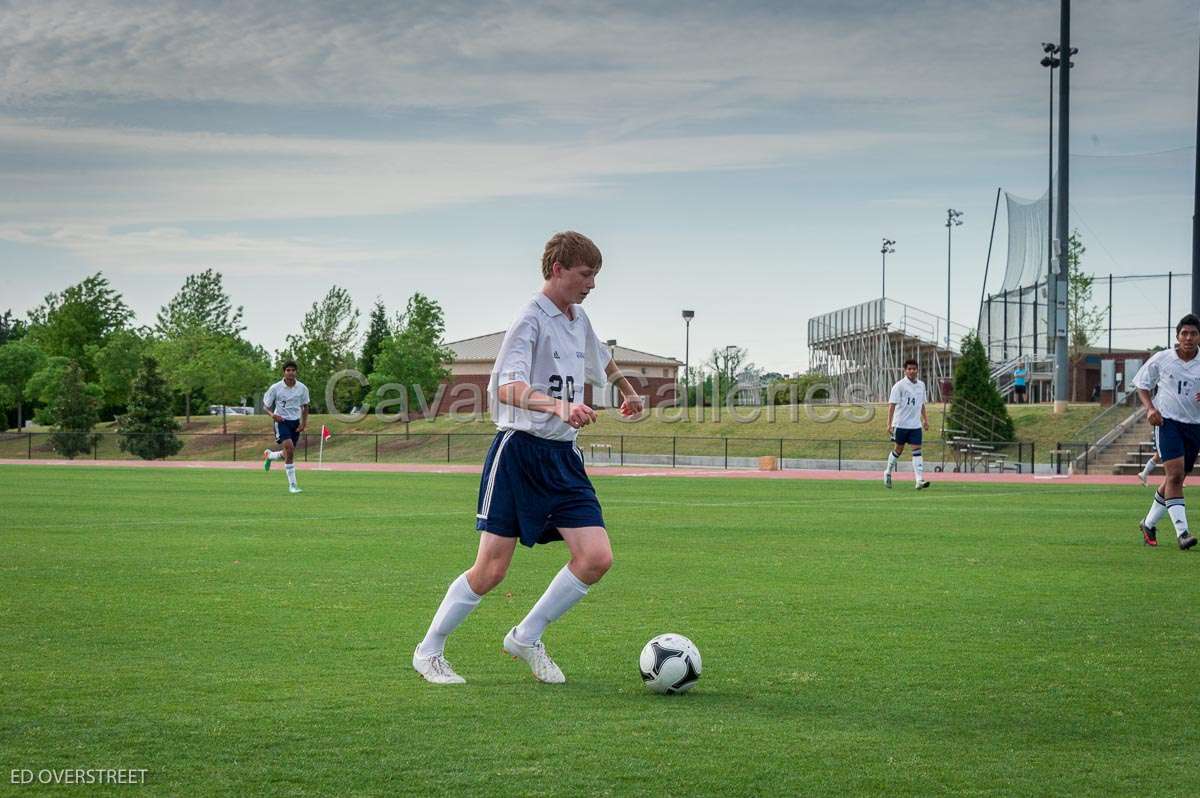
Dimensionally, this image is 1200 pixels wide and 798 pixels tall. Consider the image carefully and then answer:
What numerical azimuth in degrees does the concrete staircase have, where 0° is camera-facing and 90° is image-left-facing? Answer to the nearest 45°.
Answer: approximately 45°

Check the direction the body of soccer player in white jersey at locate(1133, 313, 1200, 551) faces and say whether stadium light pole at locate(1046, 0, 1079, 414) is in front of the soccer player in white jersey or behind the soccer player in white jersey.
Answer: behind

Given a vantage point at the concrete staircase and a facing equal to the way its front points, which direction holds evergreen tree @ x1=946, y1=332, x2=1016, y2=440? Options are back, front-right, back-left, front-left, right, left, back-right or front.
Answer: right

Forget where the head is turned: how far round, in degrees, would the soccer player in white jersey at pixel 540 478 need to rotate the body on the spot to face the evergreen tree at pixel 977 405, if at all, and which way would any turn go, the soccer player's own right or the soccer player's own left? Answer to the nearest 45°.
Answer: approximately 90° to the soccer player's own left

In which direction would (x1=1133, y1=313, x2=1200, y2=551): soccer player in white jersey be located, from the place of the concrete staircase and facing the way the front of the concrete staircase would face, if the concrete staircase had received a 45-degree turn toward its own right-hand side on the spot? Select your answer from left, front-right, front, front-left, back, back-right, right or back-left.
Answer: left

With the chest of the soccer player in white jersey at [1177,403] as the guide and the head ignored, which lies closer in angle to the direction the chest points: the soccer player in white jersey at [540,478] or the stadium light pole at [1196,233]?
the soccer player in white jersey

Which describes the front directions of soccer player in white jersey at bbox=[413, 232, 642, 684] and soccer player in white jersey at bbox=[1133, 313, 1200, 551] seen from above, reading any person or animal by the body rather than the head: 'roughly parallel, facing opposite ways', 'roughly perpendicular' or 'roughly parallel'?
roughly perpendicular

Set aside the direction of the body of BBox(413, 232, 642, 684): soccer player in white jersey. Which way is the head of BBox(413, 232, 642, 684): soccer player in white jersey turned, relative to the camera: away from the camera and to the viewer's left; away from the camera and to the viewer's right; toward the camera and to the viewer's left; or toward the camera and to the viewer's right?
toward the camera and to the viewer's right

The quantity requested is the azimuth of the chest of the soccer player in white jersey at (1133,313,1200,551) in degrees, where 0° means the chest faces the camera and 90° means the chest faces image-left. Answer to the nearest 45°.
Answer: approximately 0°

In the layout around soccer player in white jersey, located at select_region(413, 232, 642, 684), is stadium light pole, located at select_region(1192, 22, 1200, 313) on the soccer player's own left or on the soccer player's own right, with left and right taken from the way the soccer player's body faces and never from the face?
on the soccer player's own left

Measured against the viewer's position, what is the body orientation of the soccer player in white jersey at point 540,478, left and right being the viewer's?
facing the viewer and to the right of the viewer
